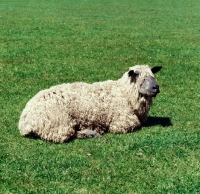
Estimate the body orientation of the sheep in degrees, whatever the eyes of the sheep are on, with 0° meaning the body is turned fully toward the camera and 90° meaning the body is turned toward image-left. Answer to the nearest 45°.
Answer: approximately 270°
